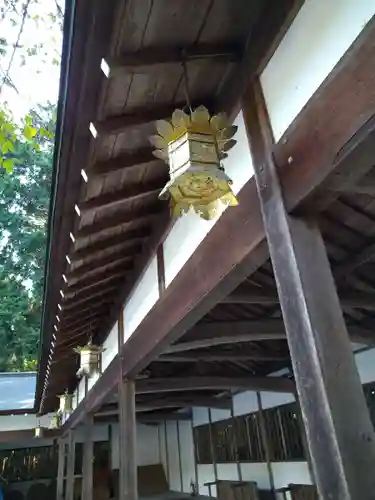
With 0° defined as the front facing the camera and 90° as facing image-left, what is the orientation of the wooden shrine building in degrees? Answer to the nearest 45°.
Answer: approximately 45°
